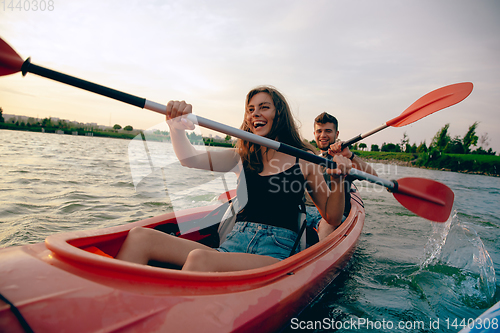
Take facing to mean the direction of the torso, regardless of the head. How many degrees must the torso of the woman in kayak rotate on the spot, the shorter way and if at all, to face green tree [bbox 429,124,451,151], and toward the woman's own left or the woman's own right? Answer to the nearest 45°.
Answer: approximately 180°

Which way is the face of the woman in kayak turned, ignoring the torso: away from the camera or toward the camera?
toward the camera

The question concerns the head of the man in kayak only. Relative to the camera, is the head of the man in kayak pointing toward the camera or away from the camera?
toward the camera

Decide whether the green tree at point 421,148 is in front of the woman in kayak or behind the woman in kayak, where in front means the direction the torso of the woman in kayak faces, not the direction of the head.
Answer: behind

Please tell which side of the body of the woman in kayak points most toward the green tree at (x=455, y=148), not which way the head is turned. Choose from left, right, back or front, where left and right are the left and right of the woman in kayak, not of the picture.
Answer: back

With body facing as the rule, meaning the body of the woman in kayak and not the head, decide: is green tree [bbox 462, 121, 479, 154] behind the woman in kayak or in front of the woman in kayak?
behind

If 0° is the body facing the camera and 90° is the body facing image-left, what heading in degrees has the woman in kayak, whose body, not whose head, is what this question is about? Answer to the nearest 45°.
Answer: approximately 45°

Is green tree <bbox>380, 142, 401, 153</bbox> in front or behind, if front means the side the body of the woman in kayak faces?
behind
